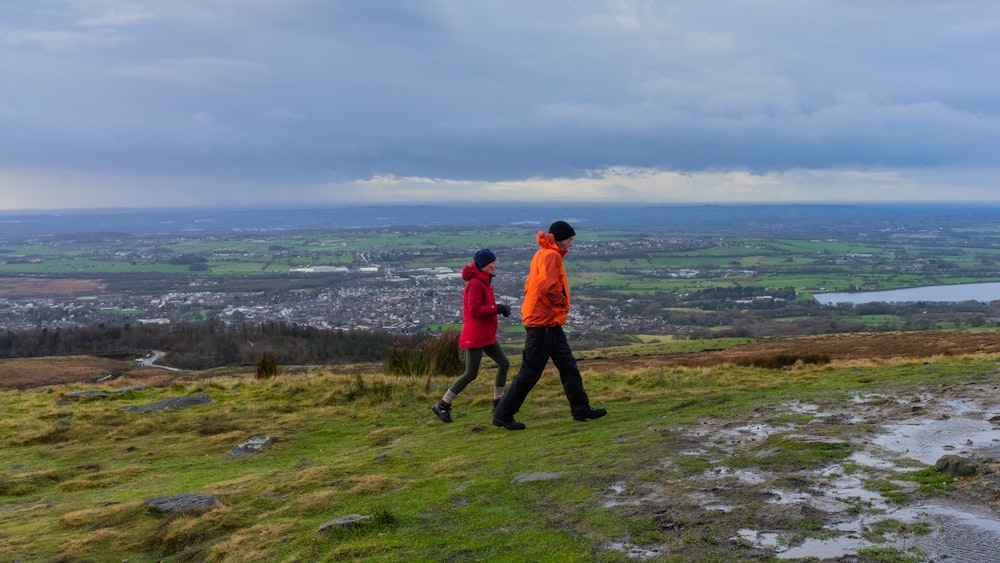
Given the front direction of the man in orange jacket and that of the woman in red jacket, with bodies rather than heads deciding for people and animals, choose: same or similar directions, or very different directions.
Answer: same or similar directions

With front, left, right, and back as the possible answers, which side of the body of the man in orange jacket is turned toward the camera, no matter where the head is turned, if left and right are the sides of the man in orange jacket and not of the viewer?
right

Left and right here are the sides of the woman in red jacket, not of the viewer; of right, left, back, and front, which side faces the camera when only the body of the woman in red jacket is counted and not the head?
right

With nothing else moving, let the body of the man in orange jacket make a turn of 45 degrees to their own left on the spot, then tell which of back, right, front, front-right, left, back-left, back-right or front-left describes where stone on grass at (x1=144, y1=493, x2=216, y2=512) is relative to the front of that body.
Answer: back

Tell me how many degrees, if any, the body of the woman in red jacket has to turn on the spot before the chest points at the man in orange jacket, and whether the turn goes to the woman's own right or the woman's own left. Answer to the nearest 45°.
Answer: approximately 45° to the woman's own right

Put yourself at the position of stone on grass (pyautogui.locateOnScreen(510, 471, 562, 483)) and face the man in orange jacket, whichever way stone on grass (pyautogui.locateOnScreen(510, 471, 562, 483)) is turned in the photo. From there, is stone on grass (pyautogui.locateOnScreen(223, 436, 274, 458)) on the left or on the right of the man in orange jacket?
left

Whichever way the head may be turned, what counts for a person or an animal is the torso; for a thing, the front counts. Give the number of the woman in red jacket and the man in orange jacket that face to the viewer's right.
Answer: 2

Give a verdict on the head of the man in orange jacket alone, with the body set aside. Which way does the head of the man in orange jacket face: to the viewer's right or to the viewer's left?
to the viewer's right

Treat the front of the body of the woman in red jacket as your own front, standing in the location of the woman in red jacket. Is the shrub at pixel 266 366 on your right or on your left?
on your left

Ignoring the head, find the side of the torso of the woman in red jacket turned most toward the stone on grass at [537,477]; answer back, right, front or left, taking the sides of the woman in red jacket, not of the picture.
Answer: right

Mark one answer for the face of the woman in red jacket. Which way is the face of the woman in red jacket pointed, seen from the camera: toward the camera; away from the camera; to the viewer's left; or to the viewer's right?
to the viewer's right

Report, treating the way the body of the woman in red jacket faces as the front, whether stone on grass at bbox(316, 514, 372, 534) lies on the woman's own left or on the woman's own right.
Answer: on the woman's own right

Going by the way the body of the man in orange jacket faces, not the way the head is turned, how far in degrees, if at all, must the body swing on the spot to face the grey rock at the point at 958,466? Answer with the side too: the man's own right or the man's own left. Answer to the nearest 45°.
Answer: approximately 45° to the man's own right
